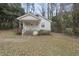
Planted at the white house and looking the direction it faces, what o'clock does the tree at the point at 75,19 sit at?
The tree is roughly at 9 o'clock from the white house.

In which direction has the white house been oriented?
toward the camera
